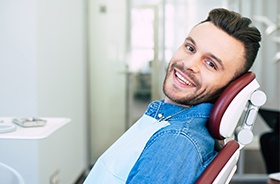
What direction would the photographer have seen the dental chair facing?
facing to the left of the viewer
